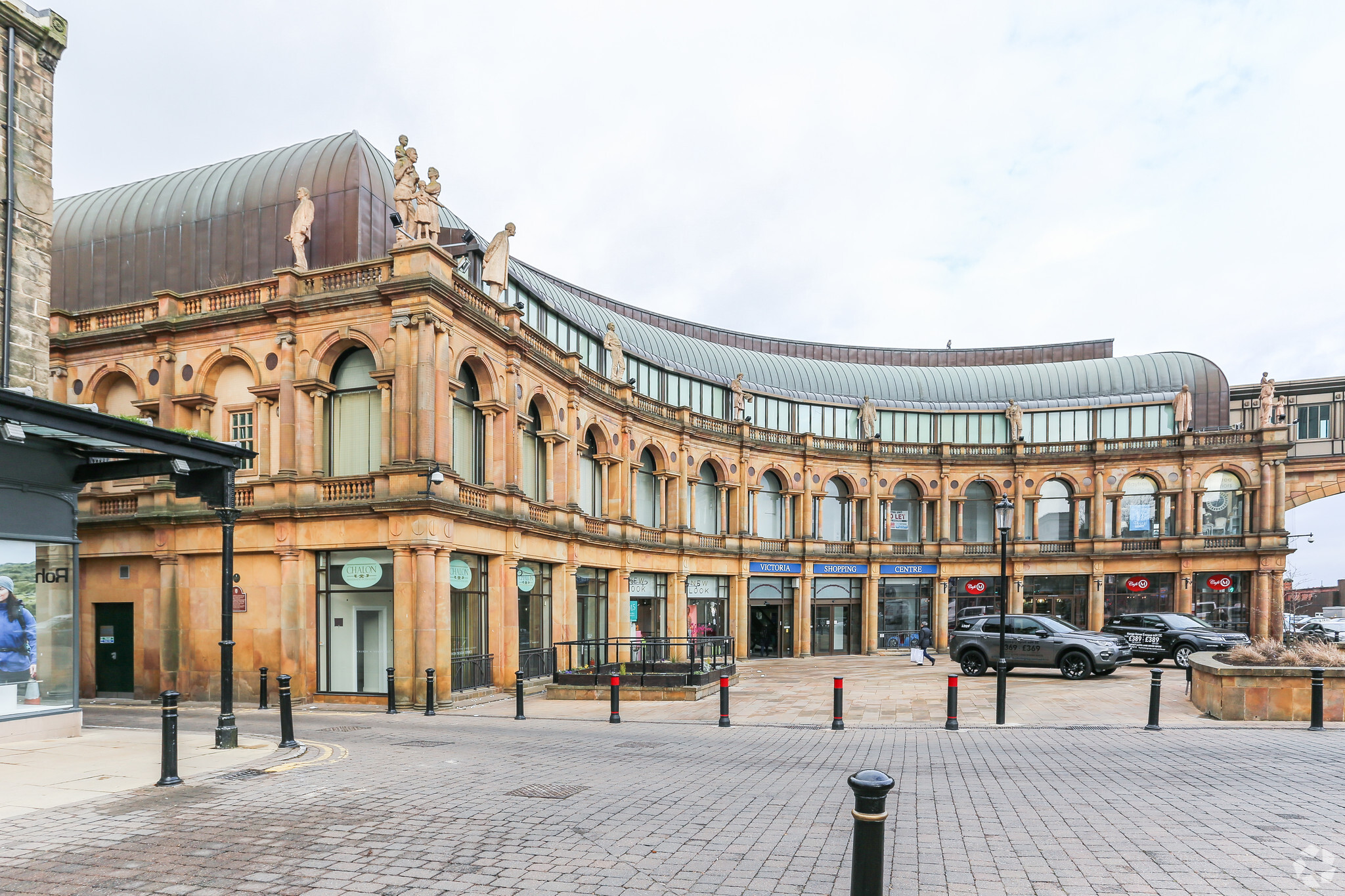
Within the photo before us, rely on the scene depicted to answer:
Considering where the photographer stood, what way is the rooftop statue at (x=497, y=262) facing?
facing to the right of the viewer

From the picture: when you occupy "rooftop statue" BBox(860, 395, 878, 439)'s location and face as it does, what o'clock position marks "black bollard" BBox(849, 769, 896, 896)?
The black bollard is roughly at 12 o'clock from the rooftop statue.

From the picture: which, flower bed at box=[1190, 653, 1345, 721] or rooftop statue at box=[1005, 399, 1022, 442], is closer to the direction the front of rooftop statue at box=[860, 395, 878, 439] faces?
the flower bed

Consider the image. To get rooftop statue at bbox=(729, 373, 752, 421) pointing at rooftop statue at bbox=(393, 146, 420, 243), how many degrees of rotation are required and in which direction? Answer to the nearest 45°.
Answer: approximately 45° to its right
